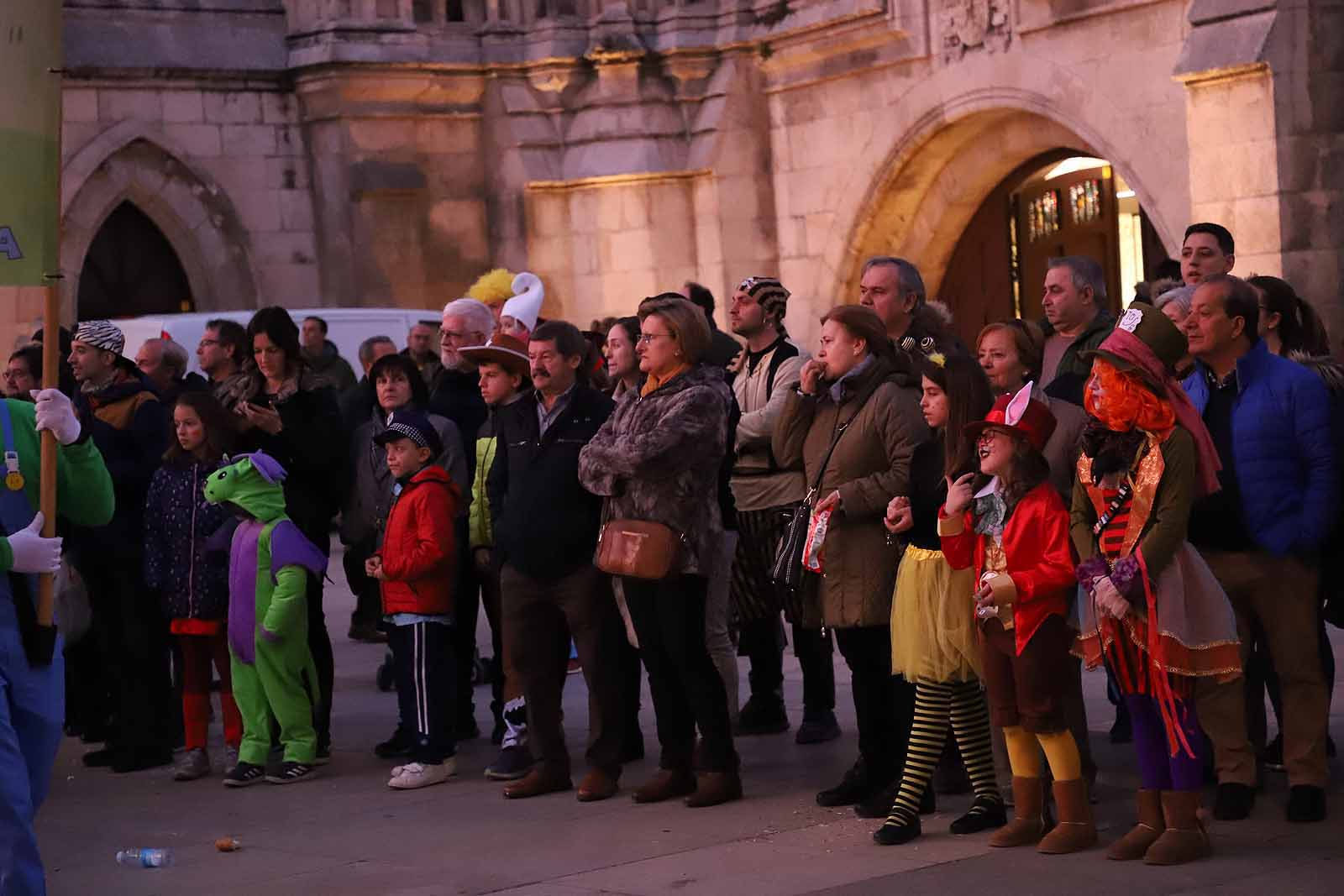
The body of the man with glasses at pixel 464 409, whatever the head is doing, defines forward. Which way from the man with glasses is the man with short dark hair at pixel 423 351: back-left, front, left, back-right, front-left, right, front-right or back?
back-right

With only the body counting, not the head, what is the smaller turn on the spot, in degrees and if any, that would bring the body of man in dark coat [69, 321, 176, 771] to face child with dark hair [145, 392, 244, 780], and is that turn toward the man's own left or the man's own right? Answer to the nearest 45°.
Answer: approximately 135° to the man's own left

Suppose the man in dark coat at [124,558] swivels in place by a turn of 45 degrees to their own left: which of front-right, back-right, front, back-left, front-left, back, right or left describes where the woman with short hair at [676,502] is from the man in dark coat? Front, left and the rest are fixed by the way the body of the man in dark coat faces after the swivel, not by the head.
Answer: left

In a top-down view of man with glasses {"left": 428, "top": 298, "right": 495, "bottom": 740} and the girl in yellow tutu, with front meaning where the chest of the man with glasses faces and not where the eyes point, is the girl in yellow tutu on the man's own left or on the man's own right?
on the man's own left

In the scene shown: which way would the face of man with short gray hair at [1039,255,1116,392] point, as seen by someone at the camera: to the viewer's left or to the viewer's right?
to the viewer's left

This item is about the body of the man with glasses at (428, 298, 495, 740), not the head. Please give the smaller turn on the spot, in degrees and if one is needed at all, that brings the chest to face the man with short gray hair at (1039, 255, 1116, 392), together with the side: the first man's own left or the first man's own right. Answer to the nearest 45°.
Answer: approximately 90° to the first man's own left

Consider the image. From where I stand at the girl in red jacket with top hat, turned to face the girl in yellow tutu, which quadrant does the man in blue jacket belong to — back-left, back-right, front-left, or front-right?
back-right

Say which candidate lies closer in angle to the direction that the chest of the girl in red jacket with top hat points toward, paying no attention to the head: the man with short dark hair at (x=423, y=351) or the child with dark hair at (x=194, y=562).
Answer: the child with dark hair
